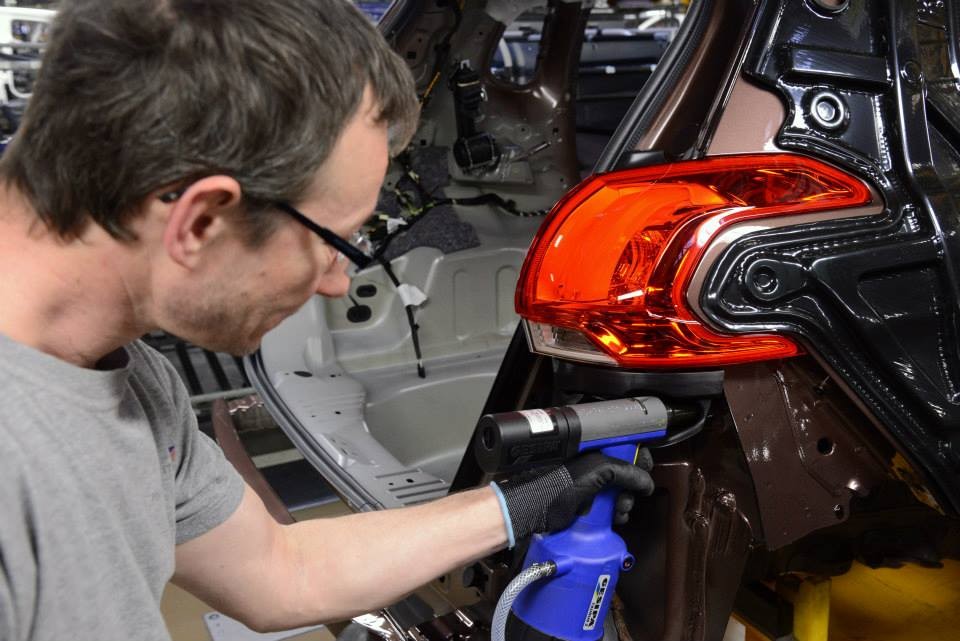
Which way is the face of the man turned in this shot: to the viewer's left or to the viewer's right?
to the viewer's right

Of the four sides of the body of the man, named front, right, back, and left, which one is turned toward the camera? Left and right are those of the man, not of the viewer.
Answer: right
